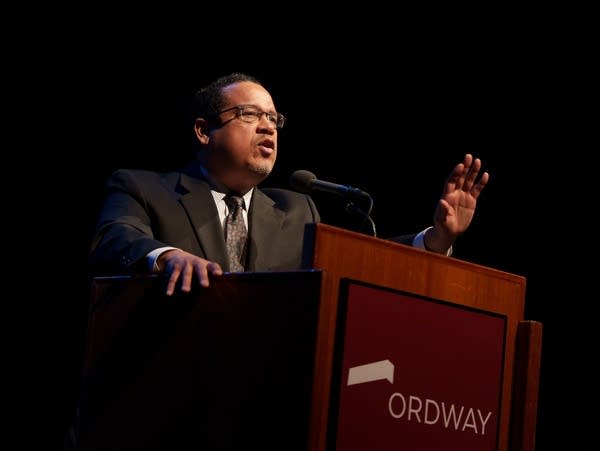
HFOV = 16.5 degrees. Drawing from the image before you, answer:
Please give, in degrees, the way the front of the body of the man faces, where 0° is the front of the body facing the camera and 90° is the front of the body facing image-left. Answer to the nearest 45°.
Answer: approximately 315°

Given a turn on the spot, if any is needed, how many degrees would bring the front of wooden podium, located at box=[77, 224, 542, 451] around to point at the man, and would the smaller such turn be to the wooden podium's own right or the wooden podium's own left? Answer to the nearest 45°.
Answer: approximately 135° to the wooden podium's own left

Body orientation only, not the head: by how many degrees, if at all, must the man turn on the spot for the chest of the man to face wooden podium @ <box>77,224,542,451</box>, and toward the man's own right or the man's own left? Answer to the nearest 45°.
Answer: approximately 45° to the man's own right
